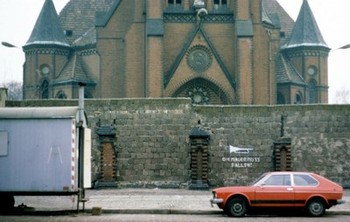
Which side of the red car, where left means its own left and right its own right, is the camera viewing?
left

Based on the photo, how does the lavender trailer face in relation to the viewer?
to the viewer's left

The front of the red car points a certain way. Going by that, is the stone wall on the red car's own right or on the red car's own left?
on the red car's own right

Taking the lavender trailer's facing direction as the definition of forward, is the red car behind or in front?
behind

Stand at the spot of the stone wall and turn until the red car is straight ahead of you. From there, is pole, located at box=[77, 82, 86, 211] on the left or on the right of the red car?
right

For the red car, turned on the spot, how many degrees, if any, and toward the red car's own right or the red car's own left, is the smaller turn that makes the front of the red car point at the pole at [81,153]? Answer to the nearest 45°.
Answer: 0° — it already faces it
